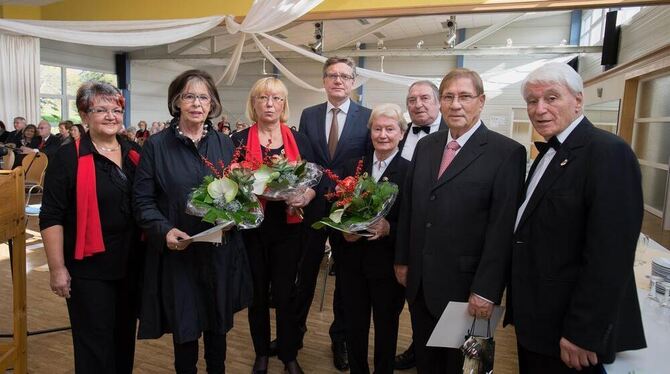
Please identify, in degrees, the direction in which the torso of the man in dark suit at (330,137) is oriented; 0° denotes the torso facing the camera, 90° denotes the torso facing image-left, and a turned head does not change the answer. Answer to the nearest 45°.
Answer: approximately 0°

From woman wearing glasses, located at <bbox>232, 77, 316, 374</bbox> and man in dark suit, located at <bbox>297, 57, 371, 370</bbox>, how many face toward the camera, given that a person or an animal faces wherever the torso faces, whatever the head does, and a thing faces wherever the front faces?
2

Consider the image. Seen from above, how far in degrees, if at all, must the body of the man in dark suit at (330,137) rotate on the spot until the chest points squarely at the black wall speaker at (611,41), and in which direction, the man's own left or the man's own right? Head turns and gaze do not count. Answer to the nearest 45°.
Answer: approximately 135° to the man's own left

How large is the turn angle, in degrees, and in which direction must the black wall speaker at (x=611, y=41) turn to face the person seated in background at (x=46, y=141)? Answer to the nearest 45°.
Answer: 0° — it already faces them

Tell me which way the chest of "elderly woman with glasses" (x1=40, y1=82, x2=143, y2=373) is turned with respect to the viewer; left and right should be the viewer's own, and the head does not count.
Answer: facing the viewer and to the right of the viewer

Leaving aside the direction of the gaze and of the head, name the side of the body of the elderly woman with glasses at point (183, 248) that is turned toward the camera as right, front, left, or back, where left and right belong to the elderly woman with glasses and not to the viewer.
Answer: front

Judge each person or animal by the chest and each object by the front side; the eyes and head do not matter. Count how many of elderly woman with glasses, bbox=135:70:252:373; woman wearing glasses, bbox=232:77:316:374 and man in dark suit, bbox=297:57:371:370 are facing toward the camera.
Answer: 3

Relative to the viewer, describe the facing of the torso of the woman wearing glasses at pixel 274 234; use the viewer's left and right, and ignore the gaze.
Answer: facing the viewer

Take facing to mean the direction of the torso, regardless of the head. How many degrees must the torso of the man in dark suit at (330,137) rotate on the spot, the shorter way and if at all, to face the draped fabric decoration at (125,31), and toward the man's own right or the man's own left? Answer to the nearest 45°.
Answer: approximately 135° to the man's own right

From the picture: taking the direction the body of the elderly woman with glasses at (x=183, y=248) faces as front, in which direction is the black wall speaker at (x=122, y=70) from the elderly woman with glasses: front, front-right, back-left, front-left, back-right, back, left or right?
back

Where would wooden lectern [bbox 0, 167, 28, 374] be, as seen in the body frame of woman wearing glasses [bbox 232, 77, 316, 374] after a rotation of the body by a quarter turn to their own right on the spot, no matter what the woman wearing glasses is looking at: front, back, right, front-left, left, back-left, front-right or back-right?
front
